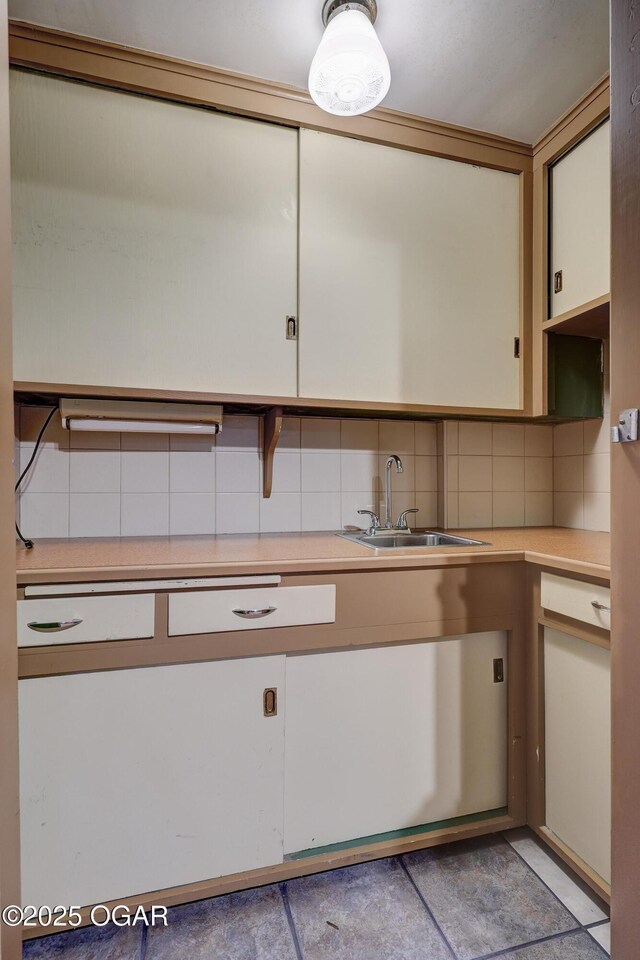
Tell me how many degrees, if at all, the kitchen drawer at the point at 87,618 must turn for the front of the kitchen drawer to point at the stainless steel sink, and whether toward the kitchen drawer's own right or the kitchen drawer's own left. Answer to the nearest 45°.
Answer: approximately 90° to the kitchen drawer's own left

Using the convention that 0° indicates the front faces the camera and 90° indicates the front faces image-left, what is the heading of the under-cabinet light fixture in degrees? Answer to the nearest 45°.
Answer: approximately 0°

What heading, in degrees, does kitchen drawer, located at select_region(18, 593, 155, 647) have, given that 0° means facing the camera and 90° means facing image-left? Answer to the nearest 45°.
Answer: approximately 0°

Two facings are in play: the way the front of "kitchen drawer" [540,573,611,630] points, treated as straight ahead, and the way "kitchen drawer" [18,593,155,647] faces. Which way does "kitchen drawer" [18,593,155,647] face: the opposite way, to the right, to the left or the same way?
to the left

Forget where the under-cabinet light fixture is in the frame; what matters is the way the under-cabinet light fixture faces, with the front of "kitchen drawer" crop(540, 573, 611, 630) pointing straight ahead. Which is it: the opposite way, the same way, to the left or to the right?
to the left

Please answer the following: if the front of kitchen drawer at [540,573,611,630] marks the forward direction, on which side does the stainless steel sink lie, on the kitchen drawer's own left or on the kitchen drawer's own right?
on the kitchen drawer's own right

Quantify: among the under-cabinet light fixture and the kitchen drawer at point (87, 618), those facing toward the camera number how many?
2

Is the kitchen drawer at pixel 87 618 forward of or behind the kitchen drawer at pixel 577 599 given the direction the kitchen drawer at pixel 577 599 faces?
forward

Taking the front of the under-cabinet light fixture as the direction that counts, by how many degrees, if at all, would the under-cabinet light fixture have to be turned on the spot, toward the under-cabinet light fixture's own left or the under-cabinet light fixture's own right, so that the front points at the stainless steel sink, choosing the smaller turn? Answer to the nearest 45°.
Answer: approximately 90° to the under-cabinet light fixture's own left
